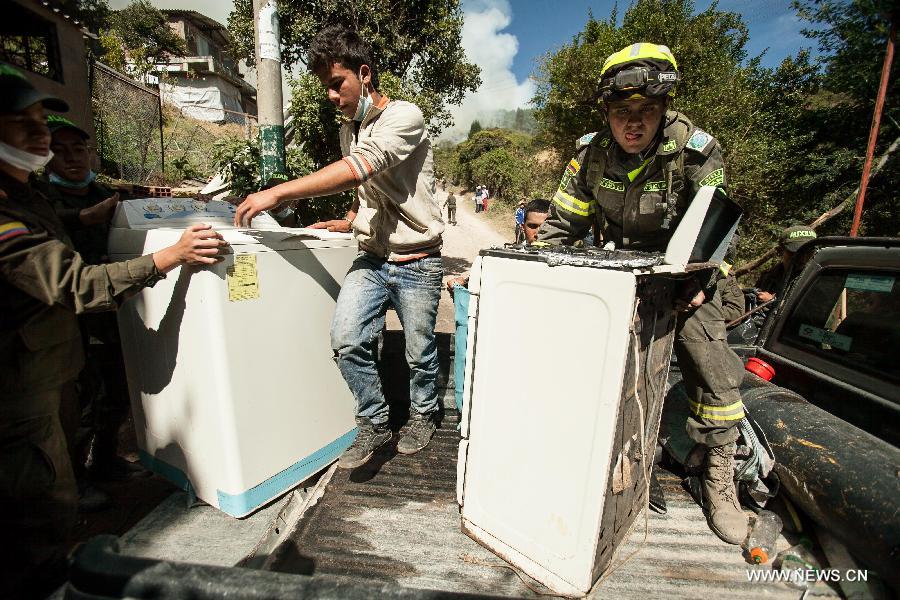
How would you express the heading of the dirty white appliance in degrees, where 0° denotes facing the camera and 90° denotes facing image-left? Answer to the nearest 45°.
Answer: approximately 135°

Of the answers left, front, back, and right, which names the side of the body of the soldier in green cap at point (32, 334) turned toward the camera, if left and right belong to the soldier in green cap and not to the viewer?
right

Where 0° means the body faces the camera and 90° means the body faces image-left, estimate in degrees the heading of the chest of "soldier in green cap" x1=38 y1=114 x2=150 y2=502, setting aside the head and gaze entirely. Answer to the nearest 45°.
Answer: approximately 315°

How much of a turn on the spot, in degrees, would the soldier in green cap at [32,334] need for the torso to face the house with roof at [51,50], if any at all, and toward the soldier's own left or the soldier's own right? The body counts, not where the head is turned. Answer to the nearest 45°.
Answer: approximately 90° to the soldier's own left

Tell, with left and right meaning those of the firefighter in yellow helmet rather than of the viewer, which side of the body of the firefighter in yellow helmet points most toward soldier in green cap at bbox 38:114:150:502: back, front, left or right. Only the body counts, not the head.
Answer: right

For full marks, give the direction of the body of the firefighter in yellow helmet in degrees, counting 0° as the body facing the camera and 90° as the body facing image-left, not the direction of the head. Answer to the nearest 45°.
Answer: approximately 0°

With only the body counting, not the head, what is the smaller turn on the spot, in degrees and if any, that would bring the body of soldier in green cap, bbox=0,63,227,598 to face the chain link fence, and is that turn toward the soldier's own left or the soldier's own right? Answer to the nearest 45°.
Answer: approximately 90° to the soldier's own left

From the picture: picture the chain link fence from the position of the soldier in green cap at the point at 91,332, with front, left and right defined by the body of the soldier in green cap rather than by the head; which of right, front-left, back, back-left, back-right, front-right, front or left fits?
back-left

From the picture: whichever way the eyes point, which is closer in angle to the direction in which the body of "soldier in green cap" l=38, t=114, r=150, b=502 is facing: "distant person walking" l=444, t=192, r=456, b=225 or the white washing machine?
the white washing machine
